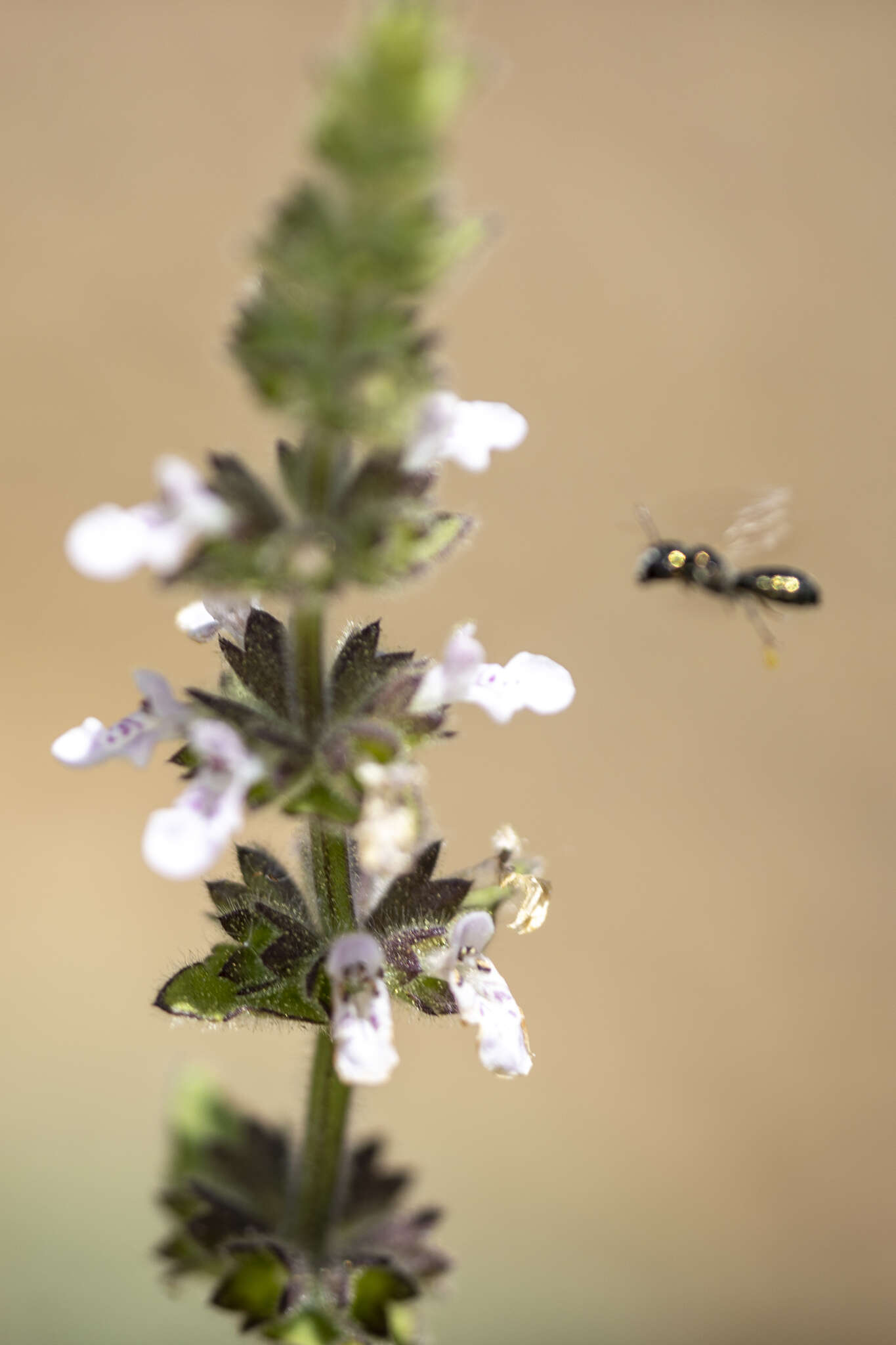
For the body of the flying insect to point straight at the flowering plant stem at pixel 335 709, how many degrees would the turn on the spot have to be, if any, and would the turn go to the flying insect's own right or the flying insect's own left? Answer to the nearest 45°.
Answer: approximately 45° to the flying insect's own left

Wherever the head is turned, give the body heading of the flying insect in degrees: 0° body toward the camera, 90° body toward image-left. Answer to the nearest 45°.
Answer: approximately 90°

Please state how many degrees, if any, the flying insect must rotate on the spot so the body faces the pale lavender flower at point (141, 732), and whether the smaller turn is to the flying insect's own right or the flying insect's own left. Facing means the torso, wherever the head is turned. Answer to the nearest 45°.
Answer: approximately 45° to the flying insect's own left

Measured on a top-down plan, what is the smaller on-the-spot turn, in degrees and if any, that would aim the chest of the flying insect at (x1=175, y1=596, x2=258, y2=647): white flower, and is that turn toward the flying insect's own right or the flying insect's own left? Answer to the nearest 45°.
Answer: approximately 45° to the flying insect's own left
